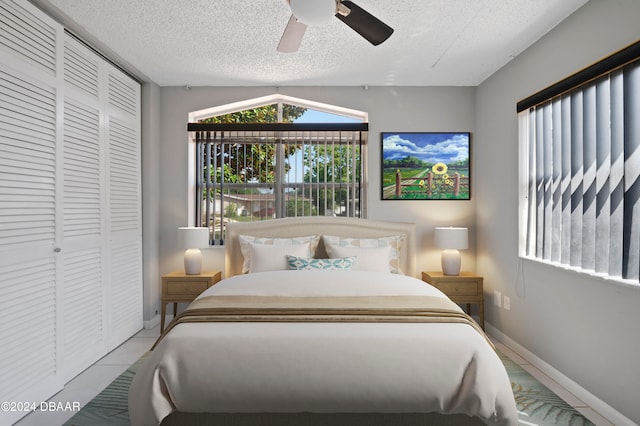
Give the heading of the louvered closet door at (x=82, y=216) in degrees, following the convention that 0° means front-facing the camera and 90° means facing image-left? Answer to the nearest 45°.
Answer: approximately 315°

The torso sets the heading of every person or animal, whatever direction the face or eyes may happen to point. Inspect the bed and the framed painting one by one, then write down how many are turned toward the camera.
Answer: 2

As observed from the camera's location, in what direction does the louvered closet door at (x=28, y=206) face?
facing the viewer and to the right of the viewer

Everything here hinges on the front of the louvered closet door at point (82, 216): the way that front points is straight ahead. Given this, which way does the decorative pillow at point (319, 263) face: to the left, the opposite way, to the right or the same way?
to the right

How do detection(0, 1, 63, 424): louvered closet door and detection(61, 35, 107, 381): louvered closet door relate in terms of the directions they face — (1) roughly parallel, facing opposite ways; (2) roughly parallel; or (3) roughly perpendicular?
roughly parallel

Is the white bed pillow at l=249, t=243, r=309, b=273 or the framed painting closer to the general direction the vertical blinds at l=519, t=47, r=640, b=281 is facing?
the white bed pillow

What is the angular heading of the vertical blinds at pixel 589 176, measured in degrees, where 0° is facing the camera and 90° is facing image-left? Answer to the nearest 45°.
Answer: approximately 45°

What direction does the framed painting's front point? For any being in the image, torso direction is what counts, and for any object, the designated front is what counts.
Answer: toward the camera

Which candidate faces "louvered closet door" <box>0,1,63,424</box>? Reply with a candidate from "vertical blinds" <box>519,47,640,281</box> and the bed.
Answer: the vertical blinds

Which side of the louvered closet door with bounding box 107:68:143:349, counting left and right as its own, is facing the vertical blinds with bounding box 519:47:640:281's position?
front

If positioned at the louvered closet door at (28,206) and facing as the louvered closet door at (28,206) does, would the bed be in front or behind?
in front

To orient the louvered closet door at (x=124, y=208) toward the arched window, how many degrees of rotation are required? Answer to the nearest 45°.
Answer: approximately 45° to its left

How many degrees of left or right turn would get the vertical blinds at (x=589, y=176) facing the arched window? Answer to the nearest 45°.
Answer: approximately 45° to its right

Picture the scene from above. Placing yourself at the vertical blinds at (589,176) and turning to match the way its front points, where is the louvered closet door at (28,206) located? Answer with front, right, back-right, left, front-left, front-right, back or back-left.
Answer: front

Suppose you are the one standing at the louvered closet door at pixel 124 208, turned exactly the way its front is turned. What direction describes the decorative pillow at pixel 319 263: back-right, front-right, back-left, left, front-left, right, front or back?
front

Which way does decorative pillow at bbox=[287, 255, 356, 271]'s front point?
toward the camera
